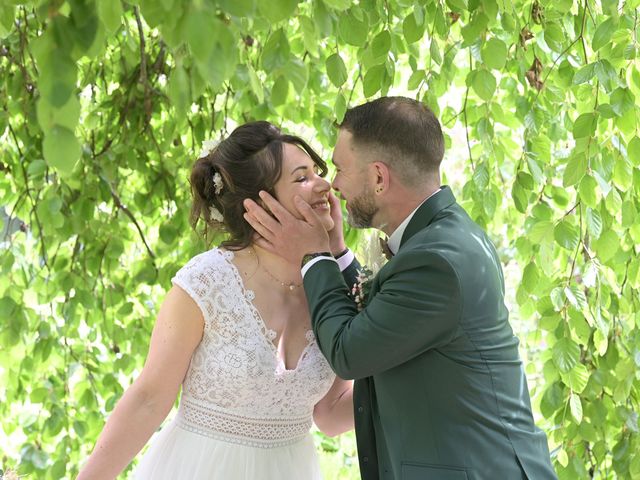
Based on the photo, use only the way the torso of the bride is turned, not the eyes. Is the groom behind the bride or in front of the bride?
in front

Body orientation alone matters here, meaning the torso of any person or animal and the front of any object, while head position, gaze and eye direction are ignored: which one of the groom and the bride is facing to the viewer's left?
the groom

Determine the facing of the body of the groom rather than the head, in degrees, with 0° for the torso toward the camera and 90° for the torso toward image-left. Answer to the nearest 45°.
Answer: approximately 90°

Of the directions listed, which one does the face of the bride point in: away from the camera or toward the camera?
toward the camera

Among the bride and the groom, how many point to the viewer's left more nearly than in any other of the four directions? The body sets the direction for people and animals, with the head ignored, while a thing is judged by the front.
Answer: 1

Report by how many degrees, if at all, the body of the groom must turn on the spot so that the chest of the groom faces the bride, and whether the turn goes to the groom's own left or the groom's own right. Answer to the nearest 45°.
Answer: approximately 45° to the groom's own right

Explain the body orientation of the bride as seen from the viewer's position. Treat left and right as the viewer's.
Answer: facing the viewer and to the right of the viewer

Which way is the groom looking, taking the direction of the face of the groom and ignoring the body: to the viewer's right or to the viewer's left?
to the viewer's left
